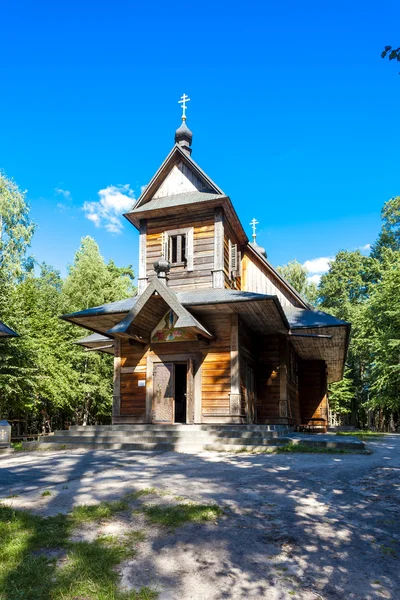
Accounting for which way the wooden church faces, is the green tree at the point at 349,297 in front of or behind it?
behind

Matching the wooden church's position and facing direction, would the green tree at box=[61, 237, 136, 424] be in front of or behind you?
behind

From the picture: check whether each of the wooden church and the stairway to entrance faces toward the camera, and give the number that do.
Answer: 2

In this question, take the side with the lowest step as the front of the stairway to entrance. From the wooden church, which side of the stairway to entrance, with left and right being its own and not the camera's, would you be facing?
back

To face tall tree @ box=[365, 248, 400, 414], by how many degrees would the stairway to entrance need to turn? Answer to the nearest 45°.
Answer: approximately 135° to its left

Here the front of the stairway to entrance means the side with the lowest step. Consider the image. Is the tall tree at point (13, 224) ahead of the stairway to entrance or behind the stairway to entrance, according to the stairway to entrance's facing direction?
behind

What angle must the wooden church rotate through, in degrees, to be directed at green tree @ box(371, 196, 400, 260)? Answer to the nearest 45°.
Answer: approximately 135° to its left
